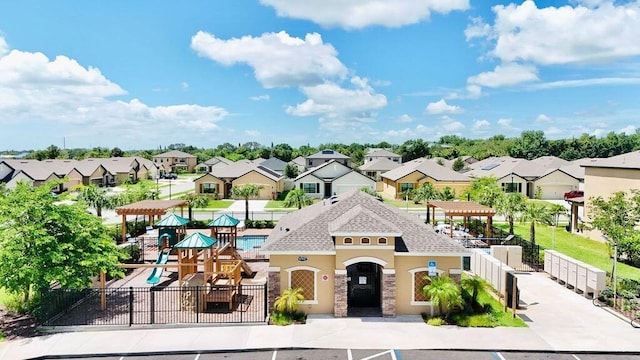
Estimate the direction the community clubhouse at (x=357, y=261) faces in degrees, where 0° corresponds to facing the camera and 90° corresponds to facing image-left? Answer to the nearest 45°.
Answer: approximately 0°

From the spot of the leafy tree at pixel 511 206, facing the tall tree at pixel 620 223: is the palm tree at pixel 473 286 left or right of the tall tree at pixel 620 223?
right

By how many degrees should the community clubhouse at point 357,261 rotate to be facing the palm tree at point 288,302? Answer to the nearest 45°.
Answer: approximately 90° to its right

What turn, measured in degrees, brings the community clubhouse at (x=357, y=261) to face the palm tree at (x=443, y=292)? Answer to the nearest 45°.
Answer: approximately 90° to its left

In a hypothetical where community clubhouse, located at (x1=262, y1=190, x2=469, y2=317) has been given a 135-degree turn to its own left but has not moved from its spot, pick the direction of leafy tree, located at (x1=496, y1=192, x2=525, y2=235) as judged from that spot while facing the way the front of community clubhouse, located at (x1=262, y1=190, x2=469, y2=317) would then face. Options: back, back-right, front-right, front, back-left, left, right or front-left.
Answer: front

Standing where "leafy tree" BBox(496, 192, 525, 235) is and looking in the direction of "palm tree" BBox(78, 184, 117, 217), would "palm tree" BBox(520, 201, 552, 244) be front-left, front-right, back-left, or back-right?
back-left

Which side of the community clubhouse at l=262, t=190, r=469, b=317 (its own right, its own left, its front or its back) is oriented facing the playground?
right

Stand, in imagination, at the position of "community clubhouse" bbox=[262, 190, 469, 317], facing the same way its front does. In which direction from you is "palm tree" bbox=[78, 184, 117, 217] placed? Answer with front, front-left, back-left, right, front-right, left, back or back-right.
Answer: back-right

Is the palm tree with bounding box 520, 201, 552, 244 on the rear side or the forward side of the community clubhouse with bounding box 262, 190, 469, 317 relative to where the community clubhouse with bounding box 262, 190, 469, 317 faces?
on the rear side

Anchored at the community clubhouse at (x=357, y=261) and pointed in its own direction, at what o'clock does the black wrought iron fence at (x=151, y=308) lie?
The black wrought iron fence is roughly at 3 o'clock from the community clubhouse.

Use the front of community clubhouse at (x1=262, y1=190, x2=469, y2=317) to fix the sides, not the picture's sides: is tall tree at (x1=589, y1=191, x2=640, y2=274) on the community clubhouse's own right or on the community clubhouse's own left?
on the community clubhouse's own left
